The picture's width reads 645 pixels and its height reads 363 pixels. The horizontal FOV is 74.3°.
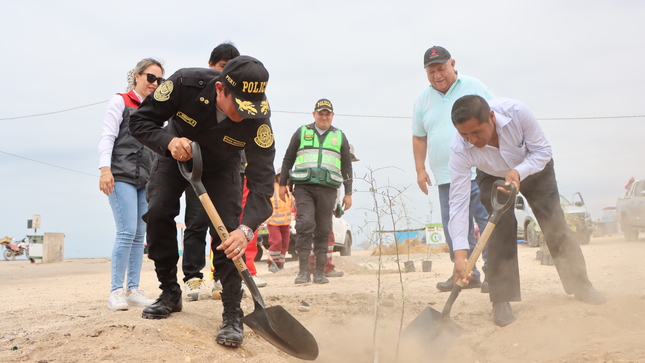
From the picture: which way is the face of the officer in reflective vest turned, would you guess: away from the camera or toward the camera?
toward the camera

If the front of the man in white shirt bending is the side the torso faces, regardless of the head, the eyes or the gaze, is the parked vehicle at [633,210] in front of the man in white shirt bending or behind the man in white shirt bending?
behind

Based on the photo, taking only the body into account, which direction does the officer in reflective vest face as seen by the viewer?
toward the camera

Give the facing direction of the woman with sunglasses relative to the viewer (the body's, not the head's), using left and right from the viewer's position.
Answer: facing the viewer and to the right of the viewer

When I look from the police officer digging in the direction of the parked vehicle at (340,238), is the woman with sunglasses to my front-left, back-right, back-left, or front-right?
front-left

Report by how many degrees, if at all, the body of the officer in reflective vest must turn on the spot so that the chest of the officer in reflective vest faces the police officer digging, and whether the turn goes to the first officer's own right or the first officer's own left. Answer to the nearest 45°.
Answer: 0° — they already face them

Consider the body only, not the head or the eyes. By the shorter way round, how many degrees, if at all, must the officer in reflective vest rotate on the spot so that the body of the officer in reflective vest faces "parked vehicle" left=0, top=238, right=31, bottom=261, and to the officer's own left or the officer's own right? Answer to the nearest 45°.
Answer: approximately 135° to the officer's own right

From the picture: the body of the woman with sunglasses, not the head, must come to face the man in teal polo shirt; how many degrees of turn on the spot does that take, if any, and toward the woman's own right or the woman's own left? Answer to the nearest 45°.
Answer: approximately 45° to the woman's own left

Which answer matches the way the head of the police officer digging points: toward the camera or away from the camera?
toward the camera

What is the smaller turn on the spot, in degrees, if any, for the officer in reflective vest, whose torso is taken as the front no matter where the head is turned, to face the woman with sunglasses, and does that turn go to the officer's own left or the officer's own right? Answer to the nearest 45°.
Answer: approximately 45° to the officer's own right

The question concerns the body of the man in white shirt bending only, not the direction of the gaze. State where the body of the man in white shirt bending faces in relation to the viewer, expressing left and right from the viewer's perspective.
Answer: facing the viewer and to the left of the viewer

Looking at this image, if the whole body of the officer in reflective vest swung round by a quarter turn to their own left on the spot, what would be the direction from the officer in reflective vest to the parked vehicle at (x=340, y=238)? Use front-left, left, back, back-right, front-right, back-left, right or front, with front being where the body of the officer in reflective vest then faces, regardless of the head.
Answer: left

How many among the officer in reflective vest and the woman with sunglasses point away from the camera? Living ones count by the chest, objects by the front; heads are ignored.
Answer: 0
